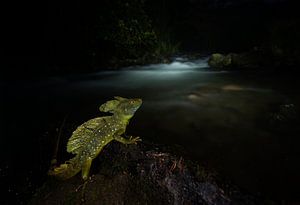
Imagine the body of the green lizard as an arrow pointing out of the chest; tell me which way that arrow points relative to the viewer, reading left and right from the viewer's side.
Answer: facing to the right of the viewer
